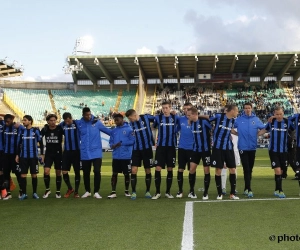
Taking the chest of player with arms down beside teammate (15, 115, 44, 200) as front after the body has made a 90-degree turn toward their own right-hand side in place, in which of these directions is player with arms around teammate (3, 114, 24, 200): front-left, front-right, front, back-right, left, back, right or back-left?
front-right

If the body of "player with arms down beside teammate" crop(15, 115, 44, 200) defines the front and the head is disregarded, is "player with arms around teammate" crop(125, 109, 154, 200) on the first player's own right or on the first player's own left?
on the first player's own left

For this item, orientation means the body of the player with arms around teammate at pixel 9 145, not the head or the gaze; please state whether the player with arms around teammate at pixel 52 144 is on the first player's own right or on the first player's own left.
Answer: on the first player's own left

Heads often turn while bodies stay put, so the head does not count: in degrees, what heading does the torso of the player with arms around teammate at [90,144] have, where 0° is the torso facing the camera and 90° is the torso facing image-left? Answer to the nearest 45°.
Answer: approximately 0°

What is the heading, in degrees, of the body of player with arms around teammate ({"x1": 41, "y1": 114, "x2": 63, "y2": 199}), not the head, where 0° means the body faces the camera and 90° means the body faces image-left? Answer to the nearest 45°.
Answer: approximately 0°

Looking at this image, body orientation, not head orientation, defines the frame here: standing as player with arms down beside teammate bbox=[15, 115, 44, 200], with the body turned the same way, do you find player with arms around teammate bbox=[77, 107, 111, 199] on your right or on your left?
on your left

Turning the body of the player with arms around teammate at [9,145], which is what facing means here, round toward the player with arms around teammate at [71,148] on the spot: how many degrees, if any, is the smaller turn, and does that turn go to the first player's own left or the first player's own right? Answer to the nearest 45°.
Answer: approximately 45° to the first player's own left

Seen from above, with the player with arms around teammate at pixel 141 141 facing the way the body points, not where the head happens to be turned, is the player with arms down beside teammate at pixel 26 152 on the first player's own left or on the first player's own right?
on the first player's own right

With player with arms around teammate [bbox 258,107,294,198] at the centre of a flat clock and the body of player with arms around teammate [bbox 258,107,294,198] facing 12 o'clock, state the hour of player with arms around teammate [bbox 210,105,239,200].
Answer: player with arms around teammate [bbox 210,105,239,200] is roughly at 2 o'clock from player with arms around teammate [bbox 258,107,294,198].
